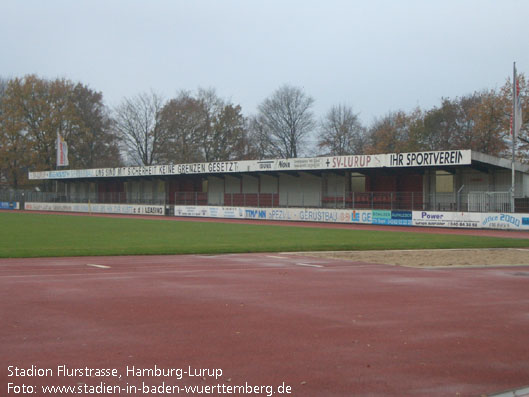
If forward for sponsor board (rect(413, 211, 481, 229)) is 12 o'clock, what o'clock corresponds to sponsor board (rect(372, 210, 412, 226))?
sponsor board (rect(372, 210, 412, 226)) is roughly at 4 o'clock from sponsor board (rect(413, 211, 481, 229)).

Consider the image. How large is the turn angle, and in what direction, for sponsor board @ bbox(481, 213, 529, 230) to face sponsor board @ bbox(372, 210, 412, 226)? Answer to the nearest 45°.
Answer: approximately 135° to its right

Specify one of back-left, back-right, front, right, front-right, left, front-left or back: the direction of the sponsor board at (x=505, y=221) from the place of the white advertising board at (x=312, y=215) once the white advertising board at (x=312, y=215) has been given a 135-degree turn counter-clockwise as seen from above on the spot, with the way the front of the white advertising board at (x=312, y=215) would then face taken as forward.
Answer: front-right

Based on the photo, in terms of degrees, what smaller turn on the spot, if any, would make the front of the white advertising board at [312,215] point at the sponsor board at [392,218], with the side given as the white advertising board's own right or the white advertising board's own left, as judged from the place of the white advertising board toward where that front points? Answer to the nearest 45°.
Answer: approximately 90° to the white advertising board's own left

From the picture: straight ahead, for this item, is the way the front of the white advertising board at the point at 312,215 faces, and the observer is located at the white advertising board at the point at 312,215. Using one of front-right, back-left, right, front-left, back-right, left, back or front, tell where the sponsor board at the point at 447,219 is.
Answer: left

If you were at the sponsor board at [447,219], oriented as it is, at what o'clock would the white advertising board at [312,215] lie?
The white advertising board is roughly at 4 o'clock from the sponsor board.

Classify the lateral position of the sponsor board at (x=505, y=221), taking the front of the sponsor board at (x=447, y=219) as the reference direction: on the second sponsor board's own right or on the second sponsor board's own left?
on the second sponsor board's own left

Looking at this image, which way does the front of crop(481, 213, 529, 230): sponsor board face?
toward the camera

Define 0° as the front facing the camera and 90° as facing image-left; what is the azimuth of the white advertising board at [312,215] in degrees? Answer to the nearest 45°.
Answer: approximately 45°

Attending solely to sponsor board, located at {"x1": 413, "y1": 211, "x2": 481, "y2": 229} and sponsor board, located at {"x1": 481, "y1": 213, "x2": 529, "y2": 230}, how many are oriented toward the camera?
2

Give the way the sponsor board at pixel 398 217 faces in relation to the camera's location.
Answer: facing the viewer and to the left of the viewer

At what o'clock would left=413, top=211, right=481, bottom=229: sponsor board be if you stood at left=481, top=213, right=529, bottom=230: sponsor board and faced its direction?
left=413, top=211, right=481, bottom=229: sponsor board is roughly at 4 o'clock from left=481, top=213, right=529, bottom=230: sponsor board.

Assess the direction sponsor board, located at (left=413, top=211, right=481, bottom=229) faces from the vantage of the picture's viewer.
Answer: facing the viewer
